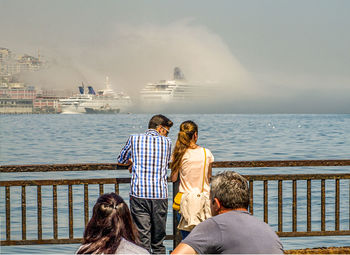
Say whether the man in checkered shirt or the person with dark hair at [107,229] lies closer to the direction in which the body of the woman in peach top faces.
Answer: the man in checkered shirt

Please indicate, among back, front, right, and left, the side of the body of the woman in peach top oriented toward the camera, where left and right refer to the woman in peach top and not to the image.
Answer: back

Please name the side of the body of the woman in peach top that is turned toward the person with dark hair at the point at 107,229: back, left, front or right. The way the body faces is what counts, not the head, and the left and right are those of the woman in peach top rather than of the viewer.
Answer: back

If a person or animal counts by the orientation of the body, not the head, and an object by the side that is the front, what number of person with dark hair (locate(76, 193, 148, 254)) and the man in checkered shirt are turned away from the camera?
2

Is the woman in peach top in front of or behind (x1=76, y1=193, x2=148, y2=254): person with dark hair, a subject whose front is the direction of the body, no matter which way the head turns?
in front

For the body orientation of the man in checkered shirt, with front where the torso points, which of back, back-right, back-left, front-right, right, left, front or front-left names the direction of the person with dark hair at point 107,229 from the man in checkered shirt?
back

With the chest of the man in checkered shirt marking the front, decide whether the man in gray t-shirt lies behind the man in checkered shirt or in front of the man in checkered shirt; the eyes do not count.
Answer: behind

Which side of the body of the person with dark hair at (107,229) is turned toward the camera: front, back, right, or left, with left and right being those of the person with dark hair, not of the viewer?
back

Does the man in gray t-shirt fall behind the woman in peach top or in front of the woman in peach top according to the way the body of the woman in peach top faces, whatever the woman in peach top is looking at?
behind

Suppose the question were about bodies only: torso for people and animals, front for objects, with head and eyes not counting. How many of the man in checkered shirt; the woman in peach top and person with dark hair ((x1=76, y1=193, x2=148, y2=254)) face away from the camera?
3

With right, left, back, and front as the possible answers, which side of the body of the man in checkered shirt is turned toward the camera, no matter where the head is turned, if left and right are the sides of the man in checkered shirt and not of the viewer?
back

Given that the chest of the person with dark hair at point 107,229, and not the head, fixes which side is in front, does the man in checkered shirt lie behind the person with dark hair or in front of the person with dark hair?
in front

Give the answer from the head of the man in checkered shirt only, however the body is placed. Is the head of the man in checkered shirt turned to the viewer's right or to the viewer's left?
to the viewer's right
